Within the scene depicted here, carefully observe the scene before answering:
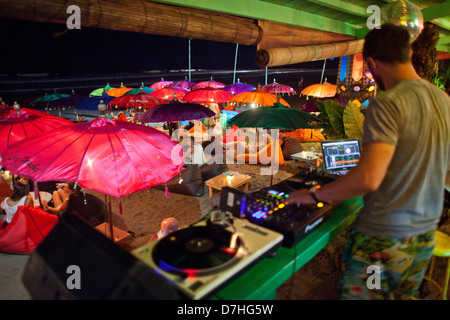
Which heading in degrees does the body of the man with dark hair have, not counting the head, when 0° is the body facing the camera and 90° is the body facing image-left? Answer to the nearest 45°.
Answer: approximately 135°

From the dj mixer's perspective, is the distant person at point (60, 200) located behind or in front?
behind

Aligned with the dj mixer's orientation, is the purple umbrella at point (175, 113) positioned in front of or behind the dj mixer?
behind

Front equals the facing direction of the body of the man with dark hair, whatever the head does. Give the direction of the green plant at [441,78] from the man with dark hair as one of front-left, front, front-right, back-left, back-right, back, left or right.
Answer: front-right

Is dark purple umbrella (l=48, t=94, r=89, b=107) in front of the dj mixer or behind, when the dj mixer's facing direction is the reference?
behind

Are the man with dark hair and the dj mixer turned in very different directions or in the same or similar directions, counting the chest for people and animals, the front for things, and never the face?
very different directions

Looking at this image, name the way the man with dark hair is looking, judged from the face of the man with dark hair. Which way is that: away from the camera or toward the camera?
away from the camera

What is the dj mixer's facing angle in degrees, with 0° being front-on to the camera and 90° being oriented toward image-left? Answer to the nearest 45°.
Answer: approximately 315°

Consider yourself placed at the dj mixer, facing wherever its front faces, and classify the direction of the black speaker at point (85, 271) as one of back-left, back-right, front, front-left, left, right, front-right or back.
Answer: right

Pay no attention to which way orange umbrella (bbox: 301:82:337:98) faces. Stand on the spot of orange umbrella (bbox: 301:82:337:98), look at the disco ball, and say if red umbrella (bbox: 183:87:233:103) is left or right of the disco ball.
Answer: right
